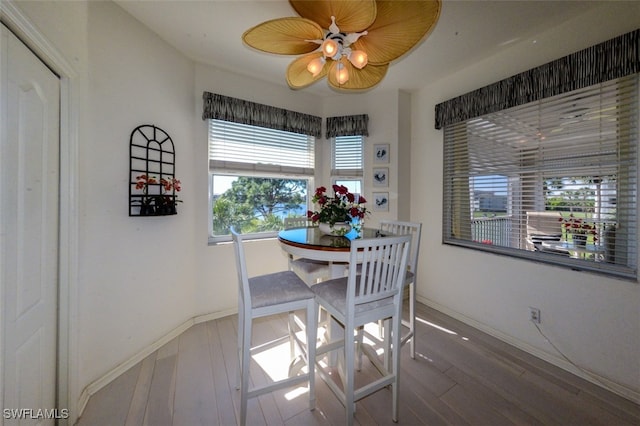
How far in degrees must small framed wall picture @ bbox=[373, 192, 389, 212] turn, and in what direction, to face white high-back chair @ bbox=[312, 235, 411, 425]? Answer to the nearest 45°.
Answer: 0° — it already faces it

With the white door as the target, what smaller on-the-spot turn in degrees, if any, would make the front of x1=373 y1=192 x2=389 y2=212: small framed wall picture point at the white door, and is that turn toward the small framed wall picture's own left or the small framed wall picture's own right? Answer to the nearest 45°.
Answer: approximately 45° to the small framed wall picture's own right

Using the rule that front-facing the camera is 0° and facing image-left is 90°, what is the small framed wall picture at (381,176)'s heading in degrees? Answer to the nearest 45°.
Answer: approximately 0°

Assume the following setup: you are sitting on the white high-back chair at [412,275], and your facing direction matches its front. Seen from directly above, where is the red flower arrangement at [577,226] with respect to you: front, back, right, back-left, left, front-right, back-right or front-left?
back-left

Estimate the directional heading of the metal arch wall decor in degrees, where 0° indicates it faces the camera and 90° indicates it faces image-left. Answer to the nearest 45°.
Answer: approximately 315°

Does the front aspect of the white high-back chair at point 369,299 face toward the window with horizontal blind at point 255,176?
yes

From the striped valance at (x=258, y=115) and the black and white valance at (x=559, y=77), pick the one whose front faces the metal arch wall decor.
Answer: the black and white valance
